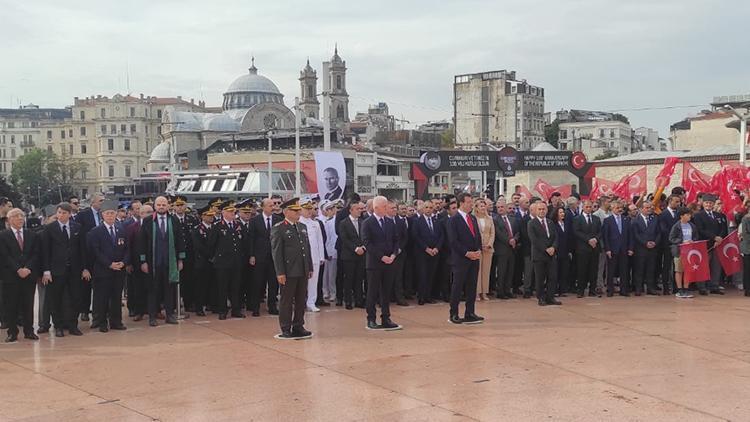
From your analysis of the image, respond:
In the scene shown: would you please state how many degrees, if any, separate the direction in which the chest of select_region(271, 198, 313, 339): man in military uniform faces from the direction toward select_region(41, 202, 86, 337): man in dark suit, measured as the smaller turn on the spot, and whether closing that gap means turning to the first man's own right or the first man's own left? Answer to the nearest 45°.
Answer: approximately 135° to the first man's own right

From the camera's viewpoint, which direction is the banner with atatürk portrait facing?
toward the camera

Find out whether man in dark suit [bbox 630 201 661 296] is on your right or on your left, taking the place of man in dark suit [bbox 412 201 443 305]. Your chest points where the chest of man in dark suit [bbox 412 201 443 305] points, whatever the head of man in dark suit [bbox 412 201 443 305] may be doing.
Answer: on your left

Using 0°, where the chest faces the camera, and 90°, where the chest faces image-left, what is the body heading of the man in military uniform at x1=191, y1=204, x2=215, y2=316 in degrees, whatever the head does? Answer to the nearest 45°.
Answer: approximately 315°

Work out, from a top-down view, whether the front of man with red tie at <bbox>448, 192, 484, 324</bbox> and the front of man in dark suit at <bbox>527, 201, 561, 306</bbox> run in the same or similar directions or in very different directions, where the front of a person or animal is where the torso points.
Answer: same or similar directions

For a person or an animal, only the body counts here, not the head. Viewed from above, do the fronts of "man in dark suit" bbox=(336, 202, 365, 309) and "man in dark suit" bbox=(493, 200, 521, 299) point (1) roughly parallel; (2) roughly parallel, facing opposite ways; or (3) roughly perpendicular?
roughly parallel

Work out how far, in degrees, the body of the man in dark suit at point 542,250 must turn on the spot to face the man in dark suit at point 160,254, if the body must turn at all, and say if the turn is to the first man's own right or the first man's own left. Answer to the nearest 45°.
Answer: approximately 90° to the first man's own right

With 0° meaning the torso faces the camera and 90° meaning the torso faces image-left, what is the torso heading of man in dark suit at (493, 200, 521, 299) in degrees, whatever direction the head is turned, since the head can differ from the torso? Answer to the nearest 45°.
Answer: approximately 315°

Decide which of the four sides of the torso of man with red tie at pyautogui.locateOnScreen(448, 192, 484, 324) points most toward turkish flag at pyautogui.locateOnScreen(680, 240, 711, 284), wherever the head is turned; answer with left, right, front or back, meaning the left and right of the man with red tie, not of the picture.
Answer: left

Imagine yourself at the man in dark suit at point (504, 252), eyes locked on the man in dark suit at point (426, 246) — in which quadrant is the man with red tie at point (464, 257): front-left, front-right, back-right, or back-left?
front-left

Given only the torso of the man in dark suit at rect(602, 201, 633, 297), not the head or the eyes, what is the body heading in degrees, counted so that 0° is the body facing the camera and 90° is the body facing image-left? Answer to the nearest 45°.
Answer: approximately 0°

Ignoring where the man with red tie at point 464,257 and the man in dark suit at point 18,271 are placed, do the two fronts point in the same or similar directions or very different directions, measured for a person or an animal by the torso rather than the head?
same or similar directions

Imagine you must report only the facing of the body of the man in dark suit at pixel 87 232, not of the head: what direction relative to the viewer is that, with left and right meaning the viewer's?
facing the viewer and to the right of the viewer

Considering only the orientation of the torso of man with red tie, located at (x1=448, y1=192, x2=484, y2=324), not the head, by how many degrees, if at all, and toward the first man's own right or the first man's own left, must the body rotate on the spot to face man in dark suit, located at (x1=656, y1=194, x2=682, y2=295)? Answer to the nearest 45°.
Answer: approximately 90° to the first man's own left
